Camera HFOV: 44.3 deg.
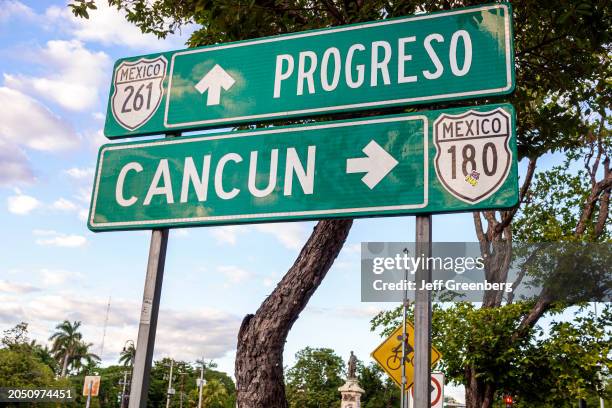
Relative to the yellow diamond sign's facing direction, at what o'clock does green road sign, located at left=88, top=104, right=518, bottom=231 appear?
The green road sign is roughly at 12 o'clock from the yellow diamond sign.

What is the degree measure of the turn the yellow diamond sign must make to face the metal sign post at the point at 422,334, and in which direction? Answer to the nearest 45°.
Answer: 0° — it already faces it

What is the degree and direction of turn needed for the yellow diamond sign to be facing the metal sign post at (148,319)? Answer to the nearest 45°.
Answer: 0° — it already faces it

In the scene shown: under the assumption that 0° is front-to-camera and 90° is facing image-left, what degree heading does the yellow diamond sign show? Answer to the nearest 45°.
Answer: approximately 0°

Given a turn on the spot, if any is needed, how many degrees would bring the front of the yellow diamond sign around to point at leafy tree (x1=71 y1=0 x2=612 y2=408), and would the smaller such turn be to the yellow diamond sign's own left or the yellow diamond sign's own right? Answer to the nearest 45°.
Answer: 0° — it already faces it
